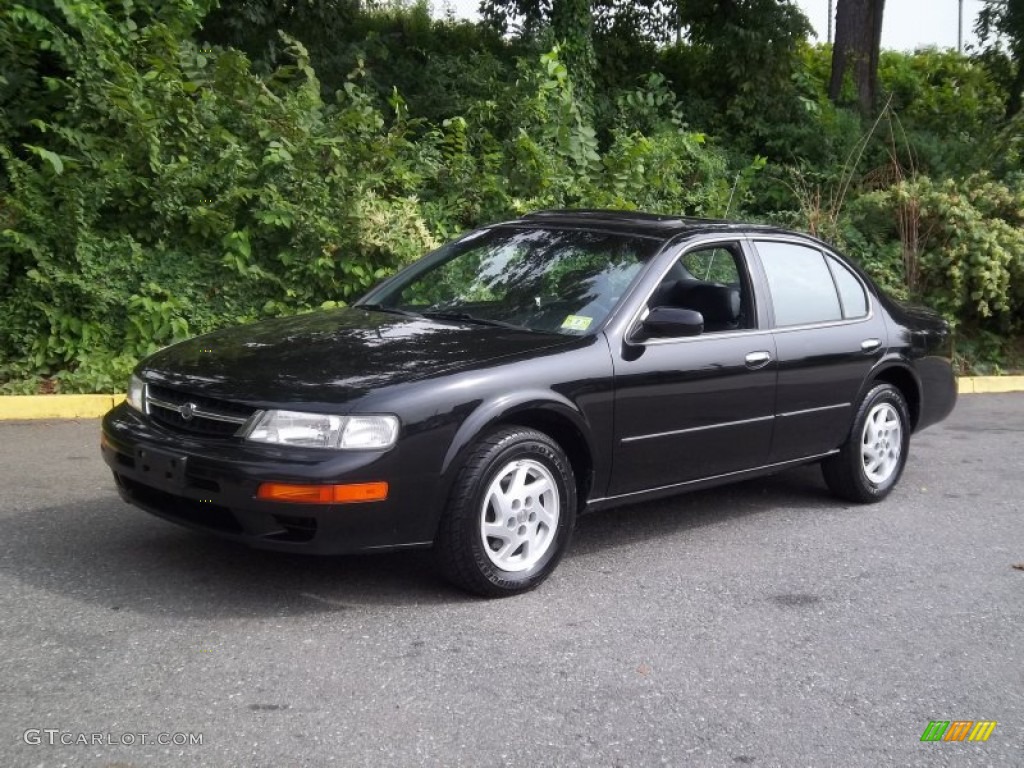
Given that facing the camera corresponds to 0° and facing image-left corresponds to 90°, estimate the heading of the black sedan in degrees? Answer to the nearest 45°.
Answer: approximately 45°

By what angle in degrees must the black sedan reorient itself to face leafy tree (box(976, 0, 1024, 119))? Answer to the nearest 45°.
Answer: approximately 180°
